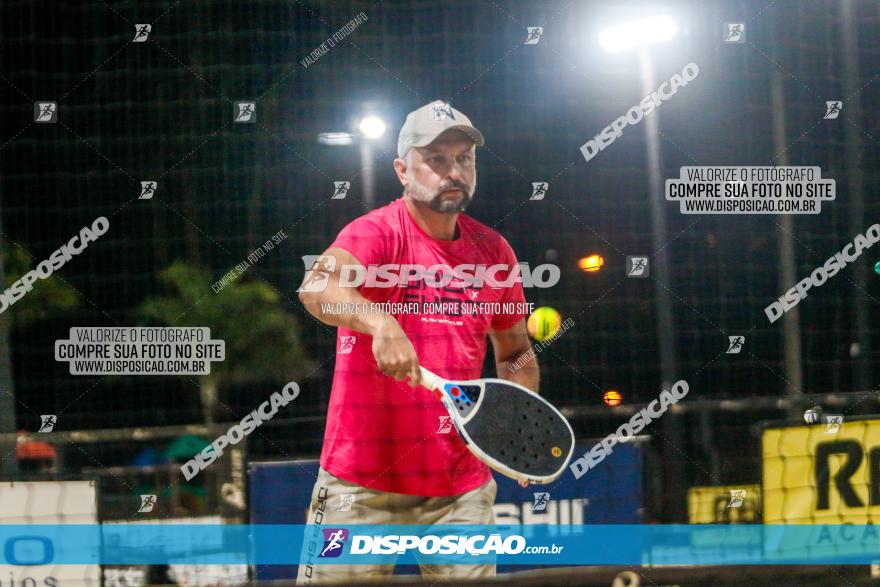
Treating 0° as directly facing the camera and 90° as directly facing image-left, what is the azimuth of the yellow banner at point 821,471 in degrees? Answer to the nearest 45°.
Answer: approximately 0°

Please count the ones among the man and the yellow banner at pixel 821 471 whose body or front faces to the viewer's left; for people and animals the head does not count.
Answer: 0

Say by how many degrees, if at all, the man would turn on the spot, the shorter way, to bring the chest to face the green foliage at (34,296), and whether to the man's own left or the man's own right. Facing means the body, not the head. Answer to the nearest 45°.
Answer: approximately 135° to the man's own right

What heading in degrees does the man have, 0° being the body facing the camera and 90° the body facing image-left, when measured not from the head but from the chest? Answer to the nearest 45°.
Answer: approximately 315°

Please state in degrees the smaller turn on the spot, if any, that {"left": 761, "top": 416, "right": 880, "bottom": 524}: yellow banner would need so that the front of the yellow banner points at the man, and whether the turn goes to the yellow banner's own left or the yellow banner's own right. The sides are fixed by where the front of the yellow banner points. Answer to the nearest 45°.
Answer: approximately 45° to the yellow banner's own right
